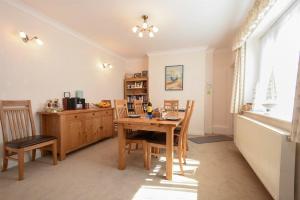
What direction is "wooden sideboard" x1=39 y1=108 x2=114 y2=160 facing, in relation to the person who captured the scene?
facing the viewer and to the right of the viewer

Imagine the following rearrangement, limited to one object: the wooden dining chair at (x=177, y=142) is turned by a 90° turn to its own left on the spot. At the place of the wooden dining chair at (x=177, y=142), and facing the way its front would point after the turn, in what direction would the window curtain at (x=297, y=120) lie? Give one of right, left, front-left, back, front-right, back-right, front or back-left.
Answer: front-left

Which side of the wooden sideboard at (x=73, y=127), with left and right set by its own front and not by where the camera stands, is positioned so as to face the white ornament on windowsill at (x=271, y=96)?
front

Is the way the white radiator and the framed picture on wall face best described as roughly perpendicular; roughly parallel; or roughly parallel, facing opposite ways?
roughly perpendicular

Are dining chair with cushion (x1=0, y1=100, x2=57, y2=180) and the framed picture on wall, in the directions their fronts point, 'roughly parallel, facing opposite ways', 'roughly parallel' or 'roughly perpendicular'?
roughly perpendicular

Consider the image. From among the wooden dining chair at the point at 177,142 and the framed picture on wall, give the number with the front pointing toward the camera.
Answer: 1

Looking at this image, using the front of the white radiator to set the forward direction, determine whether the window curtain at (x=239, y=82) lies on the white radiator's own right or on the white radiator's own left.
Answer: on the white radiator's own right

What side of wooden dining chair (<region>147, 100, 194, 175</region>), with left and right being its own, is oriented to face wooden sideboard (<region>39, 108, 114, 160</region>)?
front

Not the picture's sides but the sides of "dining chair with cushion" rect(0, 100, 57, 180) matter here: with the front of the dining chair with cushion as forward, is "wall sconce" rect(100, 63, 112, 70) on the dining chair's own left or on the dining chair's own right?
on the dining chair's own left

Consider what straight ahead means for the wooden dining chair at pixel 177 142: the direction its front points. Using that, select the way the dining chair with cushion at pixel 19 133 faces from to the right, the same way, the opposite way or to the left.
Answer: the opposite way

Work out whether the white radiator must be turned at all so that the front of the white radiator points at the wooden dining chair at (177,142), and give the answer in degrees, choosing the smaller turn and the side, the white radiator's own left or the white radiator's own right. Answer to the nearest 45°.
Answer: approximately 45° to the white radiator's own right

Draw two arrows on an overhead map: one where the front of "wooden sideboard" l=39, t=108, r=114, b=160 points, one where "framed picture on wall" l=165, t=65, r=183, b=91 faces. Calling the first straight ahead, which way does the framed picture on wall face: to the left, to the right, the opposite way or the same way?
to the right

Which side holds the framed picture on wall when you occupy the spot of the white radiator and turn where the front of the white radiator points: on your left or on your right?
on your right

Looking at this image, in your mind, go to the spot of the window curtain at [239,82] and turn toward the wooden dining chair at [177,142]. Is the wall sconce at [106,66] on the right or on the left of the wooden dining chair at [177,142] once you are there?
right

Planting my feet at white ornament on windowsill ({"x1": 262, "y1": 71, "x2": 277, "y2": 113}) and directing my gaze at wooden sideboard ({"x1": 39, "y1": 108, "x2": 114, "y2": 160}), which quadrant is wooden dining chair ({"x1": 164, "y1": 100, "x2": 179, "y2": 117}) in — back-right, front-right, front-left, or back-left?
front-right

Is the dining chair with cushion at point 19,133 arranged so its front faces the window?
yes

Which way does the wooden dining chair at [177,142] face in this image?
to the viewer's left

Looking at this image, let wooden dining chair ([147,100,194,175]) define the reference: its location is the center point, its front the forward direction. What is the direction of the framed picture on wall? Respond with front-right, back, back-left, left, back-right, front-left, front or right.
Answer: right
